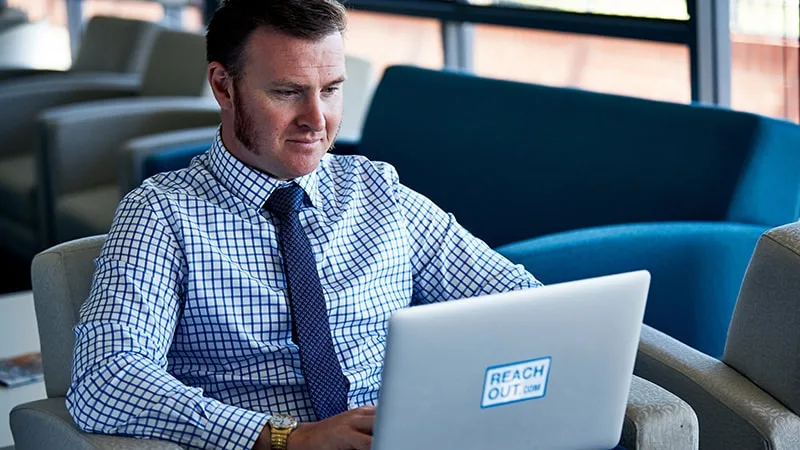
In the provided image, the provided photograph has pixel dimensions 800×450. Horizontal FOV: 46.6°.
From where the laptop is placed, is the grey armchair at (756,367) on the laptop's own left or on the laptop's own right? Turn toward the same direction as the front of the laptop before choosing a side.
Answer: on the laptop's own right

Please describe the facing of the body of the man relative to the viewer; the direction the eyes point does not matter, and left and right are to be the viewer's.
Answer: facing the viewer and to the right of the viewer

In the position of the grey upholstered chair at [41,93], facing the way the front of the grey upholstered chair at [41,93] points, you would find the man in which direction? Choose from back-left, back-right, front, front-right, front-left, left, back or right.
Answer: front-left

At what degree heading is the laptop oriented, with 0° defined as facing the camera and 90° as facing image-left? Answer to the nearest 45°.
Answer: approximately 135°

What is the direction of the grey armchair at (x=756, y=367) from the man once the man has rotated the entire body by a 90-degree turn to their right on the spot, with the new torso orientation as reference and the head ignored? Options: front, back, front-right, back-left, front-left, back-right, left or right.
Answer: back-left

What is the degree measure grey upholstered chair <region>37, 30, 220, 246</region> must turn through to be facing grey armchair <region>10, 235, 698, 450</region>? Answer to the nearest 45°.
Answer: approximately 45° to its left

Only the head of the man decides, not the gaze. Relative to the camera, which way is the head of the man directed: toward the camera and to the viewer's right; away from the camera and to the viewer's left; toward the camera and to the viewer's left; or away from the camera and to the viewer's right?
toward the camera and to the viewer's right

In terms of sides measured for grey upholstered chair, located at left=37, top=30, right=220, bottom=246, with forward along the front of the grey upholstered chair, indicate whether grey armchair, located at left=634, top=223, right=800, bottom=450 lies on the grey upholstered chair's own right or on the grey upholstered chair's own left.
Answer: on the grey upholstered chair's own left
